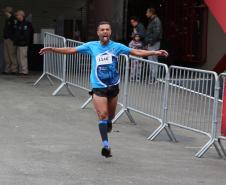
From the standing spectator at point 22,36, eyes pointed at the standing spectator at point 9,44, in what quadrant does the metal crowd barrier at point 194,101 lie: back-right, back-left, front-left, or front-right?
back-left

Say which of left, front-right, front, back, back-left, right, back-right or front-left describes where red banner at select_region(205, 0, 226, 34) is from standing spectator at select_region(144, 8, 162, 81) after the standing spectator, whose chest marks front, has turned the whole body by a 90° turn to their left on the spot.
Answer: front-left

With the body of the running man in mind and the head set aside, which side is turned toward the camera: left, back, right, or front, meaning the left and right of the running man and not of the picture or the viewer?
front
